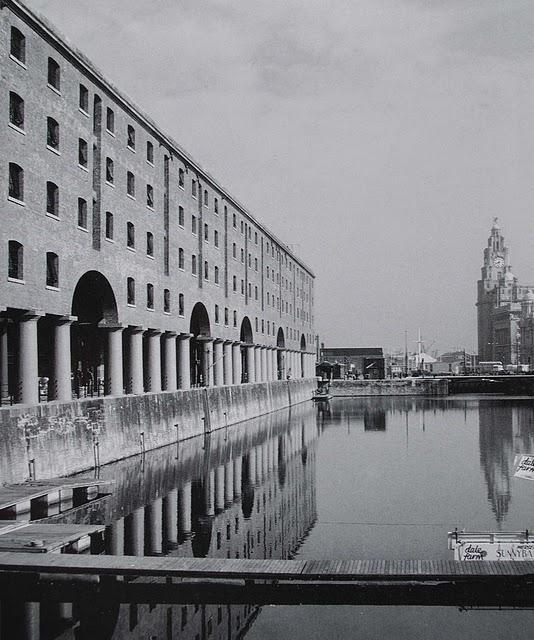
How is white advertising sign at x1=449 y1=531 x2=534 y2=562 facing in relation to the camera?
toward the camera

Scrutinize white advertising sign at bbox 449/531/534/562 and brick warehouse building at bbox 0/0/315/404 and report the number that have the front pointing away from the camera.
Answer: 0

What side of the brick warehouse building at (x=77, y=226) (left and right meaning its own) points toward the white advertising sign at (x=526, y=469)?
front

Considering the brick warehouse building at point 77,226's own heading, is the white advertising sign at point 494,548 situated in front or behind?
in front

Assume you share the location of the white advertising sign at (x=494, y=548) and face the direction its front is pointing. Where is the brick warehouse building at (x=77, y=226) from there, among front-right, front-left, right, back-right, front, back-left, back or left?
back-right
